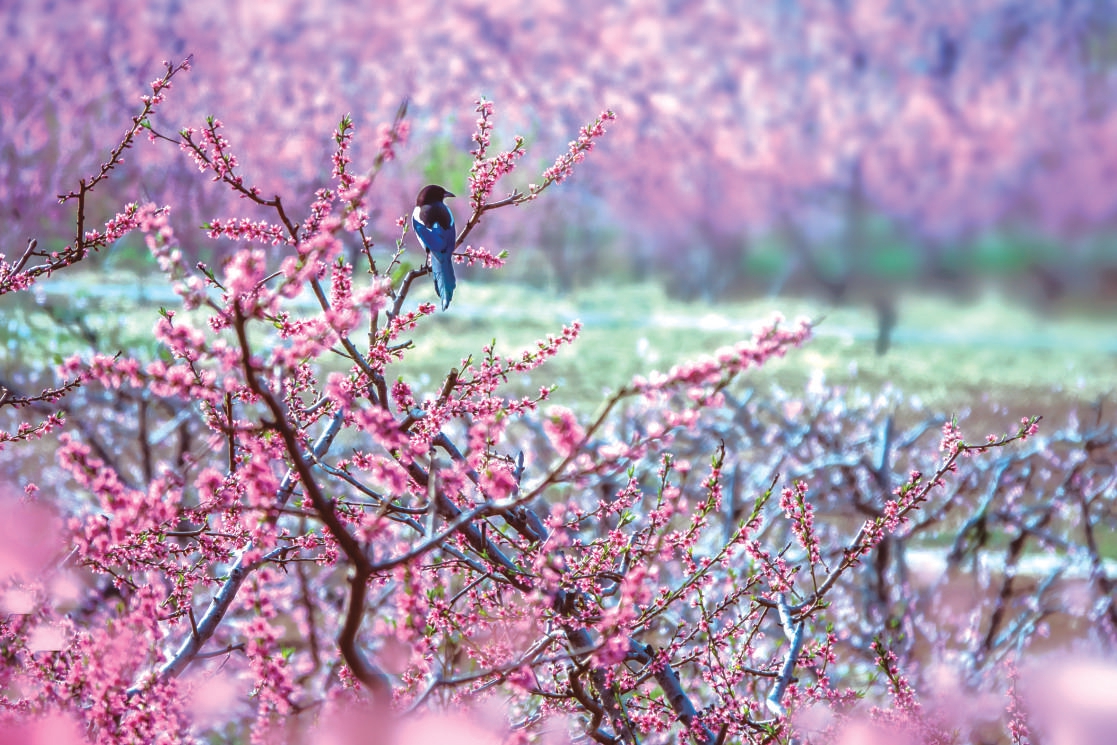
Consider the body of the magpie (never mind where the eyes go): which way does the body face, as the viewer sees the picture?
away from the camera
